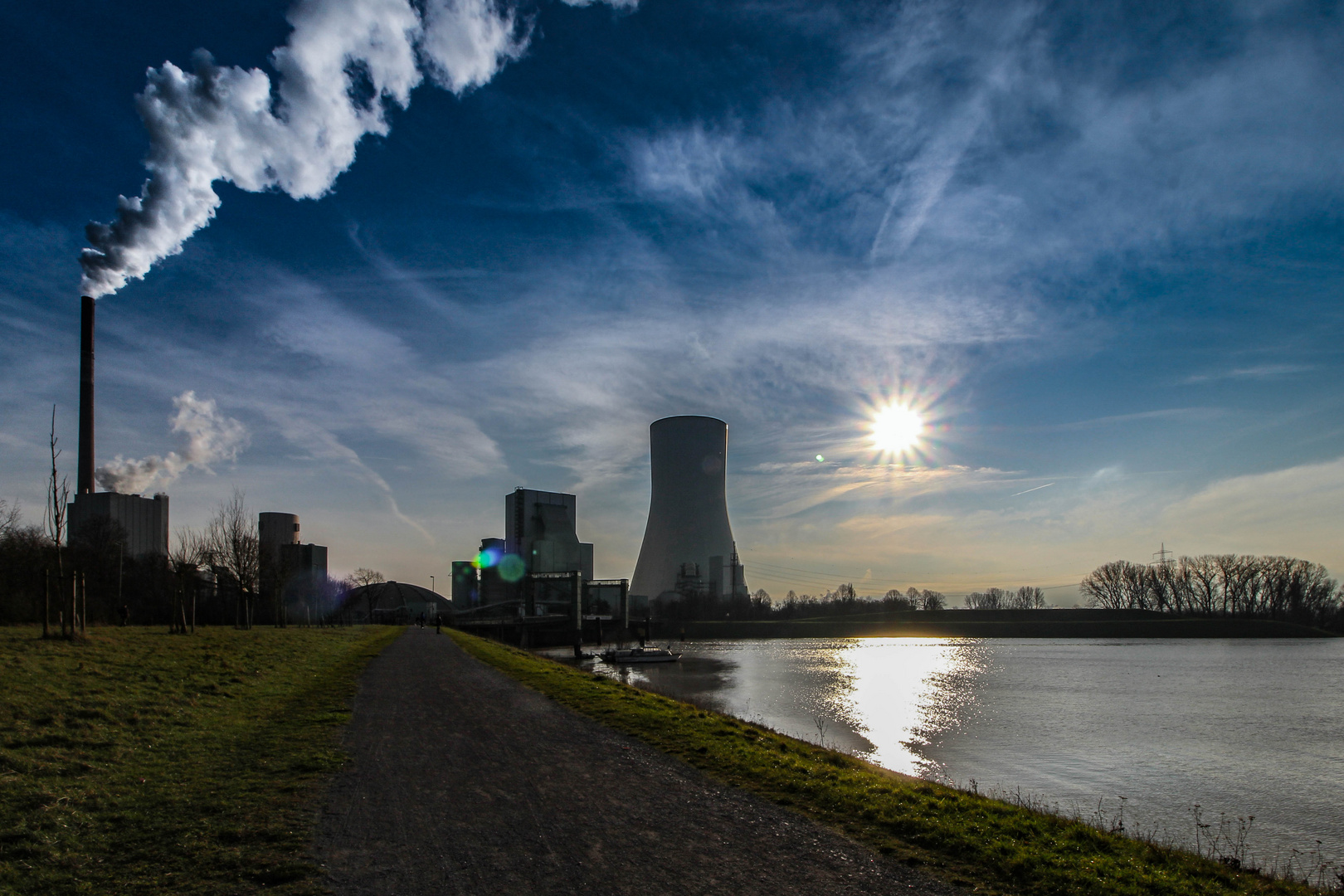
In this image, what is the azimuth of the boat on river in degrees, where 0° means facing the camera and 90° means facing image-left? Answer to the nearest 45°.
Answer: approximately 270°

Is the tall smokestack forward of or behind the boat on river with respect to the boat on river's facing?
behind
